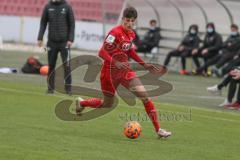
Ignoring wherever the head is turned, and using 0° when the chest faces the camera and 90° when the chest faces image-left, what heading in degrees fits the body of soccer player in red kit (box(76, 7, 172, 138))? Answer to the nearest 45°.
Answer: approximately 315°

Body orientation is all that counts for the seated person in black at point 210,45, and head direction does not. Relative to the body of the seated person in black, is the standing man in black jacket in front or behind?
in front

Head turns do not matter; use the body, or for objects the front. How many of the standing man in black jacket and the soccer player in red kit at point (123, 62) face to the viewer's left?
0

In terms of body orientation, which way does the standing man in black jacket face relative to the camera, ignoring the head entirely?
toward the camera

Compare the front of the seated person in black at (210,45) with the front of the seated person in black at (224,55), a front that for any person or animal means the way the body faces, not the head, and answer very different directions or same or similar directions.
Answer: same or similar directions

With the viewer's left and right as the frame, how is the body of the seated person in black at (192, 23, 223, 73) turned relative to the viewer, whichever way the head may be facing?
facing the viewer and to the left of the viewer

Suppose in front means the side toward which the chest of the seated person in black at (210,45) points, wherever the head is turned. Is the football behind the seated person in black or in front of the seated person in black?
in front

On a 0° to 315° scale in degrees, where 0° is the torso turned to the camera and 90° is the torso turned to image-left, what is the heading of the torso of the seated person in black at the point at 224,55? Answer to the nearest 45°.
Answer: approximately 45°

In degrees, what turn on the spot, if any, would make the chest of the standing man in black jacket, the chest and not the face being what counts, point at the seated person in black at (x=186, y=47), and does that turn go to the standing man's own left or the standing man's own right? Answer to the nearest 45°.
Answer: approximately 135° to the standing man's own left

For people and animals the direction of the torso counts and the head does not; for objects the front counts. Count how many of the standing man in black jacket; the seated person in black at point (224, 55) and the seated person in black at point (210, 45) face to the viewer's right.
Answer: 0
